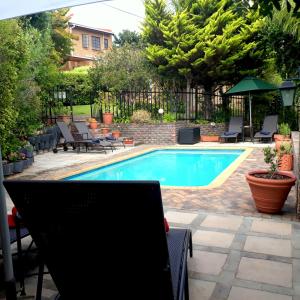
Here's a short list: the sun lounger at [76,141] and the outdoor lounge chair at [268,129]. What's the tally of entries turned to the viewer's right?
1

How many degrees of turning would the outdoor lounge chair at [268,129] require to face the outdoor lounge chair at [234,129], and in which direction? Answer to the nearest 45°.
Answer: approximately 45° to its right

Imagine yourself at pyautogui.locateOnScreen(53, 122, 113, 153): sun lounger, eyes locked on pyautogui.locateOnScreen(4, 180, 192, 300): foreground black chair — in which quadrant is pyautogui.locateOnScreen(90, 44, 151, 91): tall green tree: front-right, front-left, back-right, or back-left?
back-left

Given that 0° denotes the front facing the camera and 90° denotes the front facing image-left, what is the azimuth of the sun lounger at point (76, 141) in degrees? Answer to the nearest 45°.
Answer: approximately 270°

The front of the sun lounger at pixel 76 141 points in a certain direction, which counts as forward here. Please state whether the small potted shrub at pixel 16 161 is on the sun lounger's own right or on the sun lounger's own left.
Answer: on the sun lounger's own right

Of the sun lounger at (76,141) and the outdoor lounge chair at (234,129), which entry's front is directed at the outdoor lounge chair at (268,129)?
the sun lounger

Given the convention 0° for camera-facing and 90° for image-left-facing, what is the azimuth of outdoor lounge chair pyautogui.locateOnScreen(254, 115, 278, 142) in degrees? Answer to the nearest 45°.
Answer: approximately 45°

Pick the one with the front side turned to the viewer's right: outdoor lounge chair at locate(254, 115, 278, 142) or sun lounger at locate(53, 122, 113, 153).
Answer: the sun lounger

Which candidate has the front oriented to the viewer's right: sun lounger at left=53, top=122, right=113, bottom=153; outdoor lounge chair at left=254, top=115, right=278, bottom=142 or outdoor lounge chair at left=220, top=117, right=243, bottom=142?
the sun lounger

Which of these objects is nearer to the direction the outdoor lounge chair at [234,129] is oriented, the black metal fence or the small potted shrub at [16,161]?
the small potted shrub
